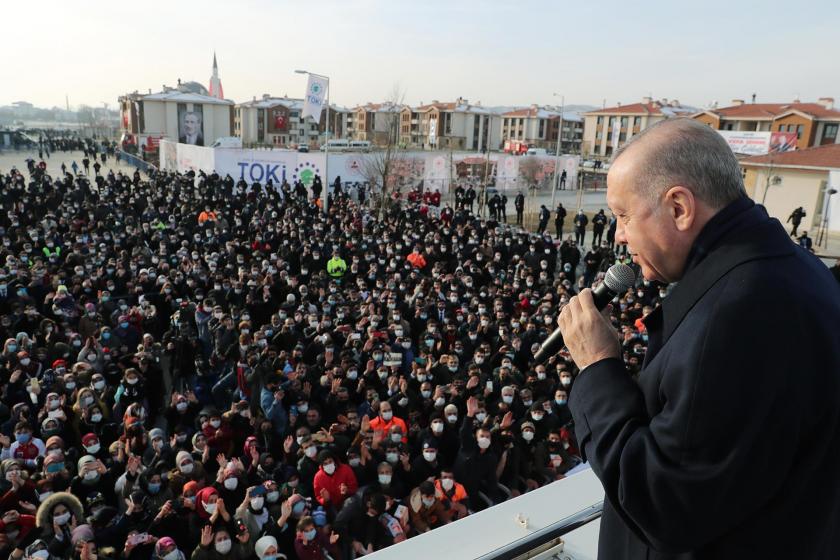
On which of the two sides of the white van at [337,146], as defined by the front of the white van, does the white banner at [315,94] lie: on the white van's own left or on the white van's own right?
on the white van's own left

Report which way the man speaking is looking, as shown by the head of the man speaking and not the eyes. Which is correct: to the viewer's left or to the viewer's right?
to the viewer's left

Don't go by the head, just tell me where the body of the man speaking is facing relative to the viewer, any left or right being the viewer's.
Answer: facing to the left of the viewer

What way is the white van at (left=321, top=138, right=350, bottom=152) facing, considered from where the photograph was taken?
facing to the left of the viewer

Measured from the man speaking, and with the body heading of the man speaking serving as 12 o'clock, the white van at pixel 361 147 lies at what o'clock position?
The white van is roughly at 2 o'clock from the man speaking.

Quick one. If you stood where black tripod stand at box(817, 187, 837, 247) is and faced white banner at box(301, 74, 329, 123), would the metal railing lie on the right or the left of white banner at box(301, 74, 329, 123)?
left

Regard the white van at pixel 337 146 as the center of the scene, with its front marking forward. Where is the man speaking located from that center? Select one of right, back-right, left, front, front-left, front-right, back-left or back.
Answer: left

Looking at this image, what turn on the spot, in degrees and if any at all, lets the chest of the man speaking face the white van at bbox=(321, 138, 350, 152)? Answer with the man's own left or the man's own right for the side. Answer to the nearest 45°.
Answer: approximately 45° to the man's own right

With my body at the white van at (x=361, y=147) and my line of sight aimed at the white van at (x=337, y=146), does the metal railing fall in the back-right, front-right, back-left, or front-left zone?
back-left

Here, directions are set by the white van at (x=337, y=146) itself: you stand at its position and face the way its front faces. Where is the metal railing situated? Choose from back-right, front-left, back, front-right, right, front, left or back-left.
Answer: left
